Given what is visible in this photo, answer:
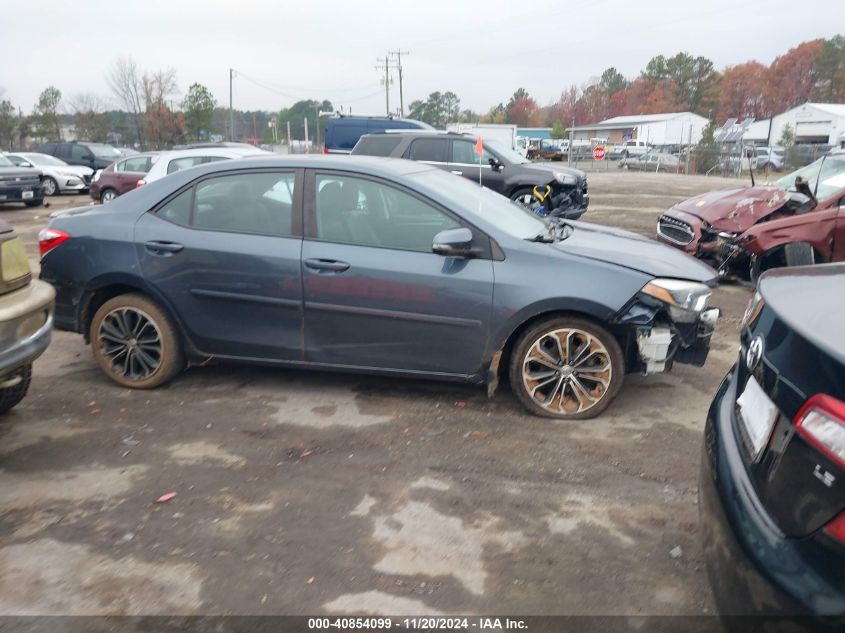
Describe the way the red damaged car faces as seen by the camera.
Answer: facing the viewer and to the left of the viewer

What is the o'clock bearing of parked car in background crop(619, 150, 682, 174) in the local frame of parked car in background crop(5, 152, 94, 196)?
parked car in background crop(619, 150, 682, 174) is roughly at 10 o'clock from parked car in background crop(5, 152, 94, 196).

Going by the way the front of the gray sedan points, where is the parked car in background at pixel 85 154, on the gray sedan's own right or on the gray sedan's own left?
on the gray sedan's own left

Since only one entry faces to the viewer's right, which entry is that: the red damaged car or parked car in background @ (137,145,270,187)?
the parked car in background

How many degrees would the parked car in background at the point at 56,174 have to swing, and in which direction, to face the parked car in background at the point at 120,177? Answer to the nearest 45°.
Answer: approximately 45° to its right

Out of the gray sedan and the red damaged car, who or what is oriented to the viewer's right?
the gray sedan
